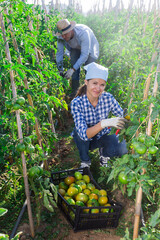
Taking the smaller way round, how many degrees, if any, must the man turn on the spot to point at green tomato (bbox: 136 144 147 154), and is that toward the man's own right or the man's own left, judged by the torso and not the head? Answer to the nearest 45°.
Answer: approximately 45° to the man's own left

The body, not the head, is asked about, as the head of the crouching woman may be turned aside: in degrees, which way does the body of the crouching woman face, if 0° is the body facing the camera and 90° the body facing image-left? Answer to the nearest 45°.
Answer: approximately 315°

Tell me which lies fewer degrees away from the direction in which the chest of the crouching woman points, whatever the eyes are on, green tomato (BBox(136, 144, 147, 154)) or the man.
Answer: the green tomato

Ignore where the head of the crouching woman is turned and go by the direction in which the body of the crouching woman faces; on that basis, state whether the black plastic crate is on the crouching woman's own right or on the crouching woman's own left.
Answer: on the crouching woman's own right

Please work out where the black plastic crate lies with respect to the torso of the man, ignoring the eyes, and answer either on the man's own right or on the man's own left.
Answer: on the man's own left

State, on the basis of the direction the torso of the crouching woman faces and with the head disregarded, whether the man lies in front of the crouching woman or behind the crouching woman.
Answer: behind

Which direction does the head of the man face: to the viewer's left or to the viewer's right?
to the viewer's left

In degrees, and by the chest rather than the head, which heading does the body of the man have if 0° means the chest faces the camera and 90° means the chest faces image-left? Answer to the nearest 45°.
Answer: approximately 45°
